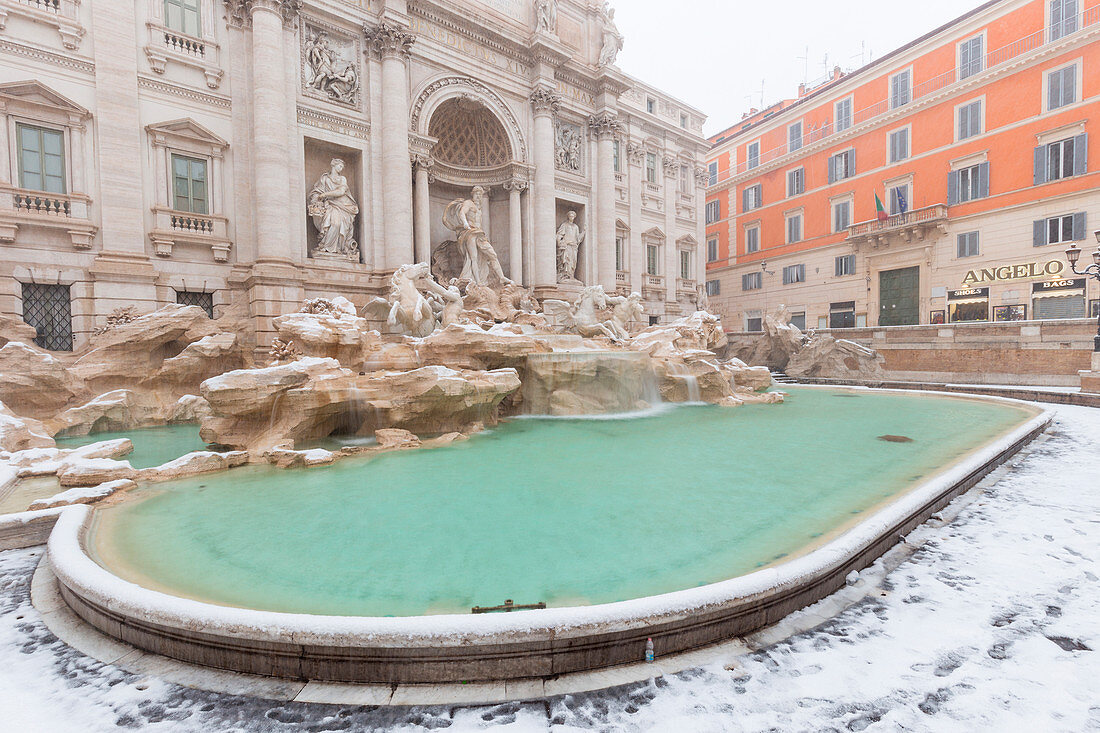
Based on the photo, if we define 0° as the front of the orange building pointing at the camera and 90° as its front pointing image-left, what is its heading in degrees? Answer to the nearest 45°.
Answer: approximately 45°

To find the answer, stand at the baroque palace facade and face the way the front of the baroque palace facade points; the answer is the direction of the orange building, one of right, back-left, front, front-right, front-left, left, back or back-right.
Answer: front-left

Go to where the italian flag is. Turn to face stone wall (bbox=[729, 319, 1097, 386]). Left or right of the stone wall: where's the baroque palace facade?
right

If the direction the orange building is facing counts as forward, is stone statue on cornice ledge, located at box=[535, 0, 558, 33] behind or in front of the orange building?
in front

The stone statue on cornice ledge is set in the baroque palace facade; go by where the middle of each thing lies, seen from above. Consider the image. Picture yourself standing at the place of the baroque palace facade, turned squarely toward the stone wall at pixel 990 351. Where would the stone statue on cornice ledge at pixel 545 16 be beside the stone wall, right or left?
left

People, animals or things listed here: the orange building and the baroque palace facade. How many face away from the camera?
0

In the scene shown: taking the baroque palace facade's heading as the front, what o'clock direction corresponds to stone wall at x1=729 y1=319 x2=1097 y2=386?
The stone wall is roughly at 11 o'clock from the baroque palace facade.

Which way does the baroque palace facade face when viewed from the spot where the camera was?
facing the viewer and to the right of the viewer
